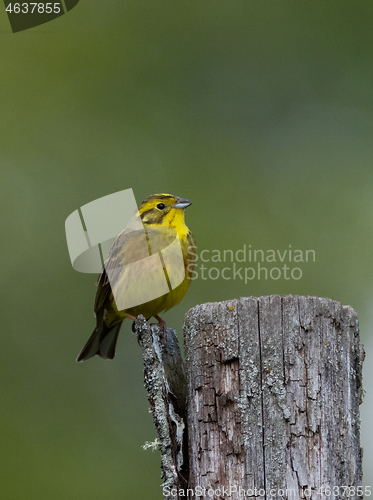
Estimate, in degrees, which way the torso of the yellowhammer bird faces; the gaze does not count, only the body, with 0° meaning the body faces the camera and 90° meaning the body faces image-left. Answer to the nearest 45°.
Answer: approximately 315°
